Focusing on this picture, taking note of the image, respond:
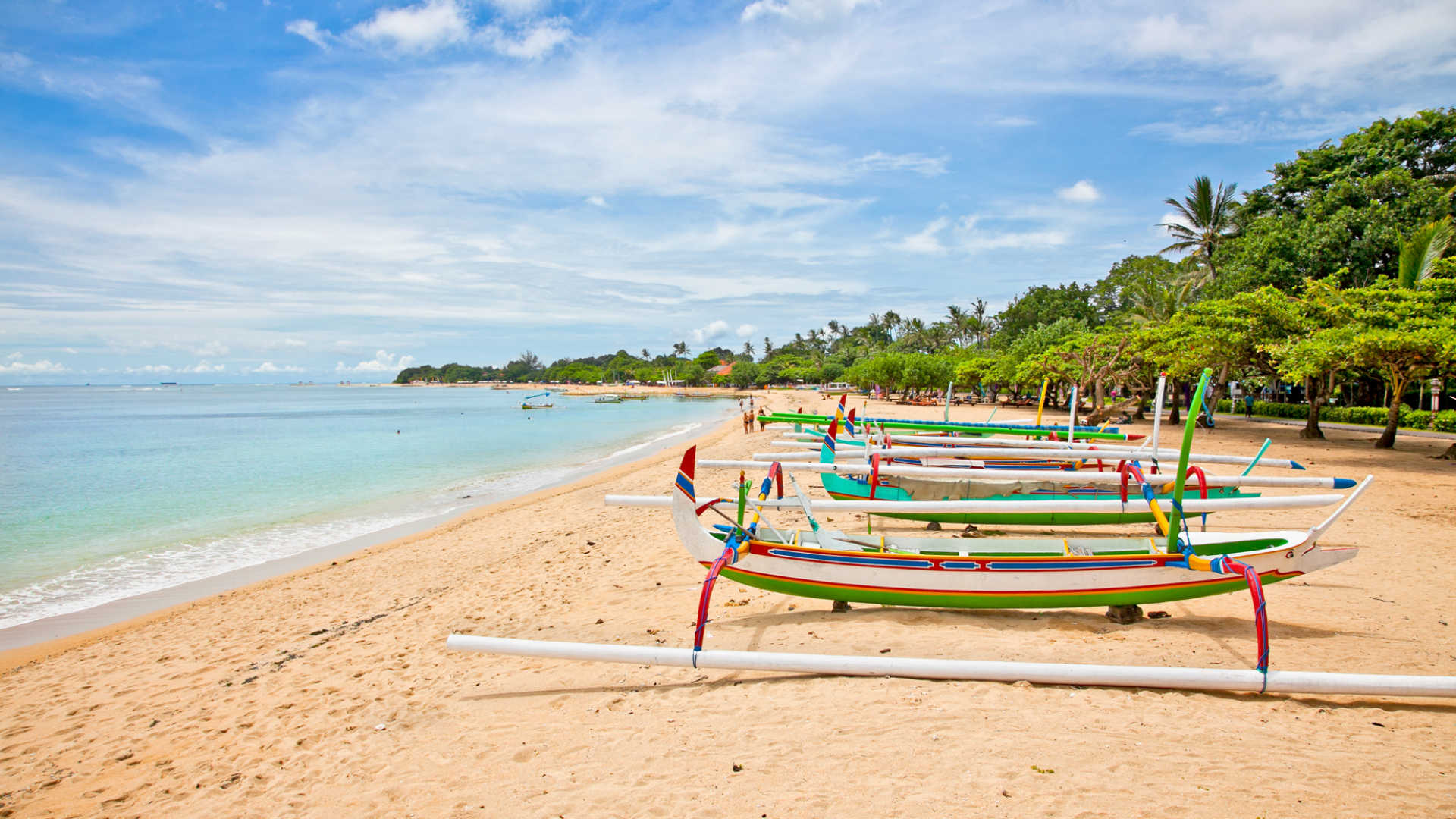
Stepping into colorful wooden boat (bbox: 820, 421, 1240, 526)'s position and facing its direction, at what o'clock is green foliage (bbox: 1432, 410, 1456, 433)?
The green foliage is roughly at 10 o'clock from the colorful wooden boat.

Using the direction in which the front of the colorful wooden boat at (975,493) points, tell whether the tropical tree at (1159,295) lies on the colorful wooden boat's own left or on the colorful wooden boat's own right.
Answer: on the colorful wooden boat's own left

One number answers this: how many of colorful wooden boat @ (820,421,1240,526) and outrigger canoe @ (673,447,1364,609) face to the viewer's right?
2

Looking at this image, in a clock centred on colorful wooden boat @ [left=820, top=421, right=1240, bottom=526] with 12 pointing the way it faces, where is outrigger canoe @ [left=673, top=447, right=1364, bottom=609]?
The outrigger canoe is roughly at 3 o'clock from the colorful wooden boat.

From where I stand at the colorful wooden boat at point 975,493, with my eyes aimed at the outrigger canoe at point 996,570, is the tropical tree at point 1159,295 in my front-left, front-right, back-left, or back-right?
back-left

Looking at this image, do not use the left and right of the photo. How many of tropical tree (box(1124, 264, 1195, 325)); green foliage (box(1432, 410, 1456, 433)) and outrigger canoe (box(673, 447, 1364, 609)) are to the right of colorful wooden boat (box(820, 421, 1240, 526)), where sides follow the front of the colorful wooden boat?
1

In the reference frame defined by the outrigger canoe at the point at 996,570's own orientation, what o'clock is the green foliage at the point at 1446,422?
The green foliage is roughly at 10 o'clock from the outrigger canoe.

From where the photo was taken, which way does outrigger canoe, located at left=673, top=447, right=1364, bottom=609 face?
to the viewer's right

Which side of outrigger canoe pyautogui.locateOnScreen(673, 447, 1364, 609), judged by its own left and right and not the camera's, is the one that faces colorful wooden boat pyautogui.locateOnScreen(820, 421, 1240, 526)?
left

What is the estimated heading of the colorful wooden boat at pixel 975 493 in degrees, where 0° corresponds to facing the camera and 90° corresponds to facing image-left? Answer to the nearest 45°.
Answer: approximately 270°

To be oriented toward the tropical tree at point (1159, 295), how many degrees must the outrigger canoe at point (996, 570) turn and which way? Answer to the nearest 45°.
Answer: approximately 90° to its left
